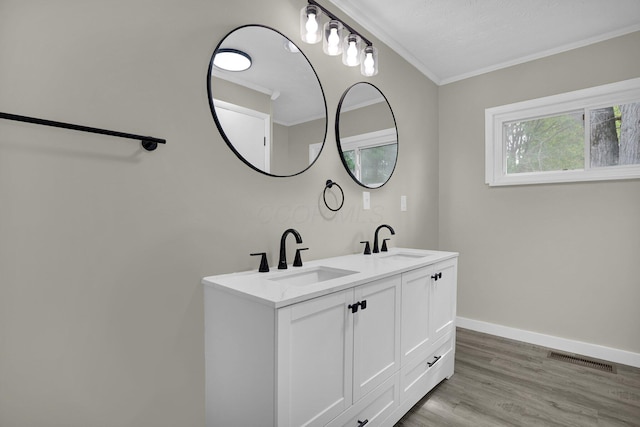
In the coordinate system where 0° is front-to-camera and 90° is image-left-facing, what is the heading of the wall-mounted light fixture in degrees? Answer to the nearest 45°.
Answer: approximately 315°

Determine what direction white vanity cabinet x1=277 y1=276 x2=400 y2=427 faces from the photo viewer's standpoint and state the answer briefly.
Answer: facing the viewer and to the right of the viewer

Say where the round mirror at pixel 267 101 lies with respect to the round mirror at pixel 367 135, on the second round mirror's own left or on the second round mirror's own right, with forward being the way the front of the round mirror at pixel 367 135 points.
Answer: on the second round mirror's own right

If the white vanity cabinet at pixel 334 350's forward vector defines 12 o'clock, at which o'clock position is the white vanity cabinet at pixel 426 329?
the white vanity cabinet at pixel 426 329 is roughly at 9 o'clock from the white vanity cabinet at pixel 334 350.

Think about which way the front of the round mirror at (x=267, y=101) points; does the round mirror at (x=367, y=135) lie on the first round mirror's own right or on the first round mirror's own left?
on the first round mirror's own left
